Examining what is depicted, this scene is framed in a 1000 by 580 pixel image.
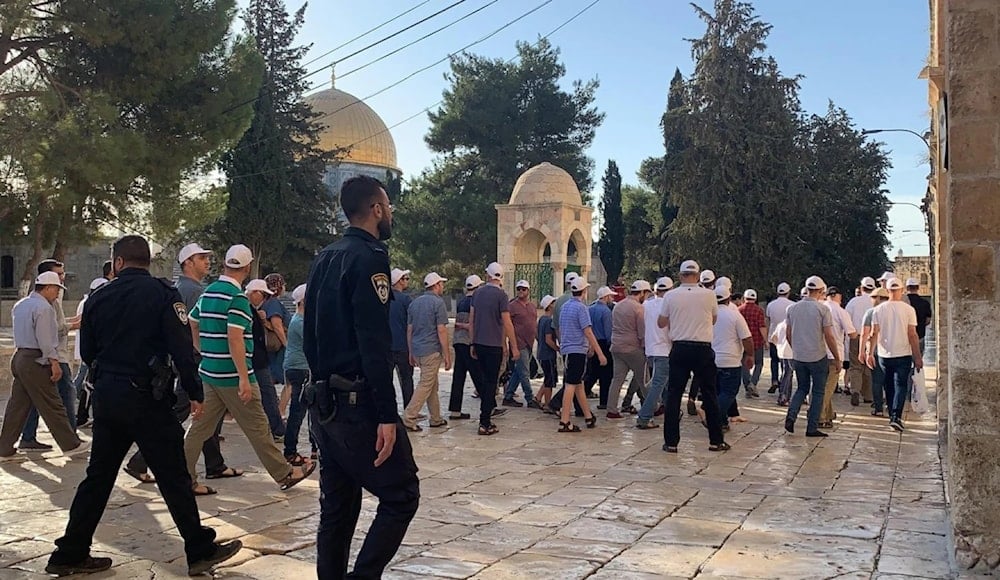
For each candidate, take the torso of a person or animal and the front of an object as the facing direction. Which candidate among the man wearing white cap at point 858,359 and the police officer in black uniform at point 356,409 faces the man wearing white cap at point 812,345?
the police officer in black uniform

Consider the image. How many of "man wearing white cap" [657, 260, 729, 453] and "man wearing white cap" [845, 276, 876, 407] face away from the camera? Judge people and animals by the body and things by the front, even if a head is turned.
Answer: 2

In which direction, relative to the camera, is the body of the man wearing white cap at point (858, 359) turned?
away from the camera

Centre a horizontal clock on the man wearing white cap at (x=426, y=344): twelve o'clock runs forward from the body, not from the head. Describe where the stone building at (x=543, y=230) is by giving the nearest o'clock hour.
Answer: The stone building is roughly at 11 o'clock from the man wearing white cap.

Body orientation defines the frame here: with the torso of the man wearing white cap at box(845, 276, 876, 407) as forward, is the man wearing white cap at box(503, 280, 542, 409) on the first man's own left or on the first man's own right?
on the first man's own left

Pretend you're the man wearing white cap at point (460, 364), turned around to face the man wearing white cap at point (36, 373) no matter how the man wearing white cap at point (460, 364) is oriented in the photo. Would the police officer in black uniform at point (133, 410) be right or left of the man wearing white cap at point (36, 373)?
left

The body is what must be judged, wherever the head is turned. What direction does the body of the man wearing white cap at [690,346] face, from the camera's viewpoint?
away from the camera

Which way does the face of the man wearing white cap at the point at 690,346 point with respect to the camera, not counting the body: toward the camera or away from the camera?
away from the camera

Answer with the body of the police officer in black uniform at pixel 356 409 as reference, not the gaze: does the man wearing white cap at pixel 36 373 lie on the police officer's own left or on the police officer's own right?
on the police officer's own left

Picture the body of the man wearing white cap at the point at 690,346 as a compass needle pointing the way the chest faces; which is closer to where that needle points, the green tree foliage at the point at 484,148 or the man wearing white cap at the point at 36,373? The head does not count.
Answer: the green tree foliage

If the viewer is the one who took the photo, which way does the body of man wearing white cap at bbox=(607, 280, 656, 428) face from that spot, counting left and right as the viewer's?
facing away from the viewer and to the right of the viewer
